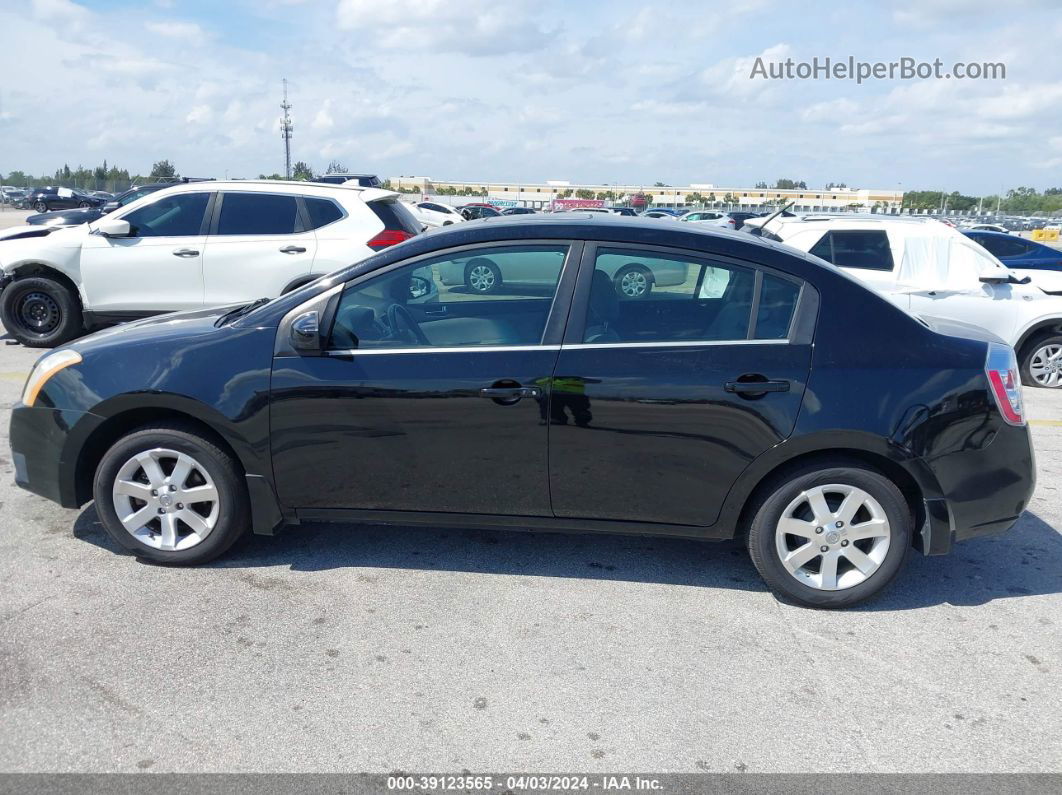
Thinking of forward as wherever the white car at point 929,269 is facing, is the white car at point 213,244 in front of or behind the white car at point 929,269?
behind

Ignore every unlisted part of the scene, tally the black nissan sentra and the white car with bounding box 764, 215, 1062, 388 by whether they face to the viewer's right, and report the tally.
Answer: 1

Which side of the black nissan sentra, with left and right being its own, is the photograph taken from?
left

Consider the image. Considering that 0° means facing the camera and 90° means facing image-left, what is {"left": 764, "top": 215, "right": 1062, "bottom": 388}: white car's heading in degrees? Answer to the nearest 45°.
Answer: approximately 270°

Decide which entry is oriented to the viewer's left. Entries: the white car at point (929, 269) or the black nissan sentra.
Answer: the black nissan sentra

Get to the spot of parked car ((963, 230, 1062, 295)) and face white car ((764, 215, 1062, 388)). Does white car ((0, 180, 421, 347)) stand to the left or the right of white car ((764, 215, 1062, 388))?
right

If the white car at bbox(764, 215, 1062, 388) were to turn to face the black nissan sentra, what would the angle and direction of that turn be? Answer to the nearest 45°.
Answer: approximately 90° to its right

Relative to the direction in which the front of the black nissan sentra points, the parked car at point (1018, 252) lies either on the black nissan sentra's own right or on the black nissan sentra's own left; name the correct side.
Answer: on the black nissan sentra's own right

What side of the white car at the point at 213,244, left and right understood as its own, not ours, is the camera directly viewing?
left

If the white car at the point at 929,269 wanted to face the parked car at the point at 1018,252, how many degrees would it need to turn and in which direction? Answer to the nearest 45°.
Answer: approximately 90° to its left
